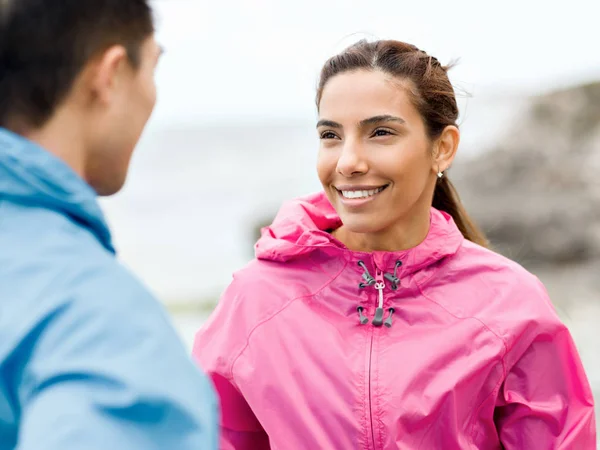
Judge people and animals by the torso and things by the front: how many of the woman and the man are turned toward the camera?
1

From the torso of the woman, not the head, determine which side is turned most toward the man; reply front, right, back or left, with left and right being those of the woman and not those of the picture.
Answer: front

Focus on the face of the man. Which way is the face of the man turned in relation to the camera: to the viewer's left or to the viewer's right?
to the viewer's right

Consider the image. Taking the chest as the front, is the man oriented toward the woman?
yes

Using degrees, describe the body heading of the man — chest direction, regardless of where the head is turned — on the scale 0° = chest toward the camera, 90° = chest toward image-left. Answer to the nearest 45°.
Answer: approximately 225°

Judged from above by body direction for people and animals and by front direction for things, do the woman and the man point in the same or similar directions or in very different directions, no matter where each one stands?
very different directions

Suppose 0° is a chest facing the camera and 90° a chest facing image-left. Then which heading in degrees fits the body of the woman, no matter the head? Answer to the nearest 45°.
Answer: approximately 0°

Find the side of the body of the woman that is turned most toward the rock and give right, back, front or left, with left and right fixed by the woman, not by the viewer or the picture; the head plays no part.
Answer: back
